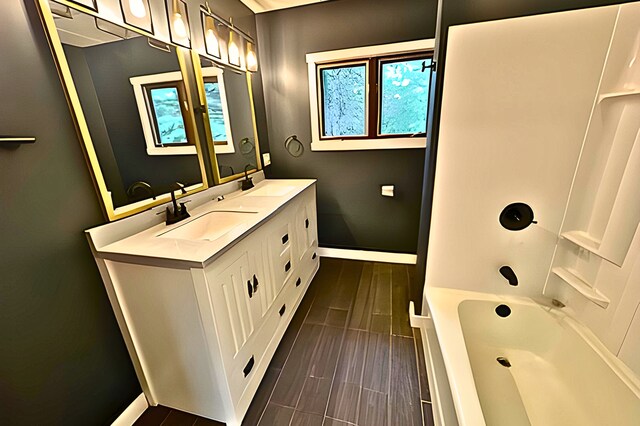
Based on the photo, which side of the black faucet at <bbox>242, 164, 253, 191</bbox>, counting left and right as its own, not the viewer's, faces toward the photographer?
right

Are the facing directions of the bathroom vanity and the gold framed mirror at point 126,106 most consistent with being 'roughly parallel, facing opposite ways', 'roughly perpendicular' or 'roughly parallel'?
roughly parallel

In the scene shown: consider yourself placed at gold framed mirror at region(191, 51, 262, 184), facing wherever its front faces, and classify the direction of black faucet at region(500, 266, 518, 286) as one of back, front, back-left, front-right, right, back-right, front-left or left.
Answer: front

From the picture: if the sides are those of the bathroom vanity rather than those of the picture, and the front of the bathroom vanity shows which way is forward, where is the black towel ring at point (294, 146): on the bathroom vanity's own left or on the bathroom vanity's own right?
on the bathroom vanity's own left

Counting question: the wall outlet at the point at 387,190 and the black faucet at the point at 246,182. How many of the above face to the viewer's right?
1

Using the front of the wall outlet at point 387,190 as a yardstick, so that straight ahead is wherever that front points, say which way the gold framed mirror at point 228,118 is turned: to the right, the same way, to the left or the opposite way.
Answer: to the left

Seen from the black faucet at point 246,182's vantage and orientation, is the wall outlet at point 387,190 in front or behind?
in front

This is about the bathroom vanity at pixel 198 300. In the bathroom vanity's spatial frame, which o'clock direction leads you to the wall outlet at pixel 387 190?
The wall outlet is roughly at 10 o'clock from the bathroom vanity.

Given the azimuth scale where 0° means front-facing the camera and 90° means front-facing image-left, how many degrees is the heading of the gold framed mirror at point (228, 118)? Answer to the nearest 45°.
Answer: approximately 315°

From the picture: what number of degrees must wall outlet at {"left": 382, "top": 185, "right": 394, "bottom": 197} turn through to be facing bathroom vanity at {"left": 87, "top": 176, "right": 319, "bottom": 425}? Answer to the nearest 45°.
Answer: approximately 45° to its right

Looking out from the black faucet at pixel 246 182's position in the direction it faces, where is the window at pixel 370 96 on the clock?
The window is roughly at 12 o'clock from the black faucet.

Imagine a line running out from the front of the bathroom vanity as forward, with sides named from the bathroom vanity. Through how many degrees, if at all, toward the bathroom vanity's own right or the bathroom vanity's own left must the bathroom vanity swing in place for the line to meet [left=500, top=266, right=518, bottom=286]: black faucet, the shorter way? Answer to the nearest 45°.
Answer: approximately 45° to the bathroom vanity's own left

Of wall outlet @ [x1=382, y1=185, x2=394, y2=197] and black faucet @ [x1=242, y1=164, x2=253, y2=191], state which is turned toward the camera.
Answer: the wall outlet

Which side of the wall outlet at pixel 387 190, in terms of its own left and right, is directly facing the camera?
front

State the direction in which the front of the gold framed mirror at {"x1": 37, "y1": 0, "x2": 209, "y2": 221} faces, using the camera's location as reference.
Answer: facing the viewer and to the right of the viewer

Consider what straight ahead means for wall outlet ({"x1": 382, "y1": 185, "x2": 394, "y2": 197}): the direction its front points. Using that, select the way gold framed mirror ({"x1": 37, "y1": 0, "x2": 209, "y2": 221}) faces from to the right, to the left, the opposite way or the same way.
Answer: to the left
